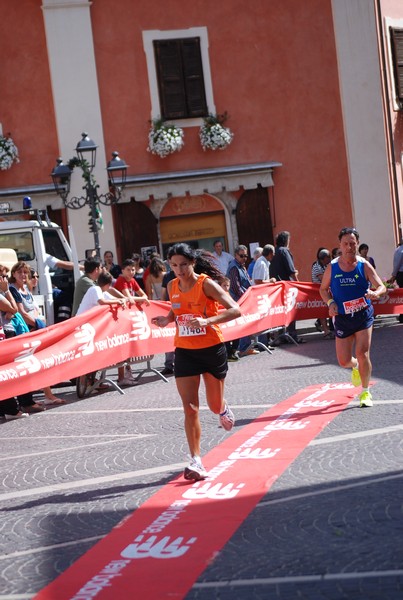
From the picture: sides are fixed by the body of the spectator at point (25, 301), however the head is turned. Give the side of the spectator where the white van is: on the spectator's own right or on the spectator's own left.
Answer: on the spectator's own left

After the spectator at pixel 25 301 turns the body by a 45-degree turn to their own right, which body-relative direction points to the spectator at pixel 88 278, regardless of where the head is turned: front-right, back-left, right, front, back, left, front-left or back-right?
back-left

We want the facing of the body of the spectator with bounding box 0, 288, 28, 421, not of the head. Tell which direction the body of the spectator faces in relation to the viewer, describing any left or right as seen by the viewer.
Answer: facing to the right of the viewer

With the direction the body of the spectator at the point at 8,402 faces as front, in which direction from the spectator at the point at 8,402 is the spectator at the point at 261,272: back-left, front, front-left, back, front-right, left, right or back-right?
front-left

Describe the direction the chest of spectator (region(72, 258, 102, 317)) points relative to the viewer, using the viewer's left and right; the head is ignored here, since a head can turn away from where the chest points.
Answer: facing to the right of the viewer

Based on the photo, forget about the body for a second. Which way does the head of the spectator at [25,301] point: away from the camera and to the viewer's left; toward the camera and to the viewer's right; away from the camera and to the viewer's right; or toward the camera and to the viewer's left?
toward the camera and to the viewer's right

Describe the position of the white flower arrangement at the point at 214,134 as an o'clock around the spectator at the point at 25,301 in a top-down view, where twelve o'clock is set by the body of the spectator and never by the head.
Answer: The white flower arrangement is roughly at 8 o'clock from the spectator.

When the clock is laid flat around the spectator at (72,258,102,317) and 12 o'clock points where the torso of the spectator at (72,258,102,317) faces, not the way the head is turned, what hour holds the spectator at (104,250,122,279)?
the spectator at (104,250,122,279) is roughly at 9 o'clock from the spectator at (72,258,102,317).

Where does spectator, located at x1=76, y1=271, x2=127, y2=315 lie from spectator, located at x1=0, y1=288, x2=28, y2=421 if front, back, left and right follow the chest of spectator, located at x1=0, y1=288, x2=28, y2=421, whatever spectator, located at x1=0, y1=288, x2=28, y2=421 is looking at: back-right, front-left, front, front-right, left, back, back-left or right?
front-left

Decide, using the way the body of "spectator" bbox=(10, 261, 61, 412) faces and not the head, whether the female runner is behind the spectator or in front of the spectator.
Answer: in front

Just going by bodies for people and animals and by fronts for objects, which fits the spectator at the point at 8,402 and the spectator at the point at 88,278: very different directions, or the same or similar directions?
same or similar directions
